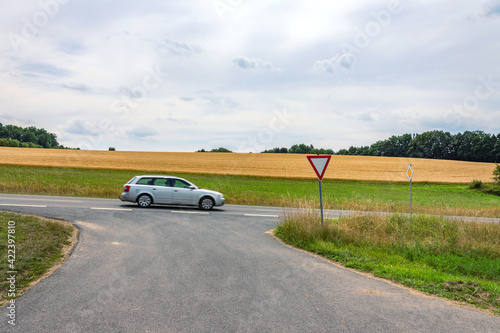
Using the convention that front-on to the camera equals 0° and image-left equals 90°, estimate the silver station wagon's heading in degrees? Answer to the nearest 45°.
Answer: approximately 270°

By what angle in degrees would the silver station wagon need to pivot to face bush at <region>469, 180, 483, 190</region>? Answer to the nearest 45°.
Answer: approximately 45° to its left
